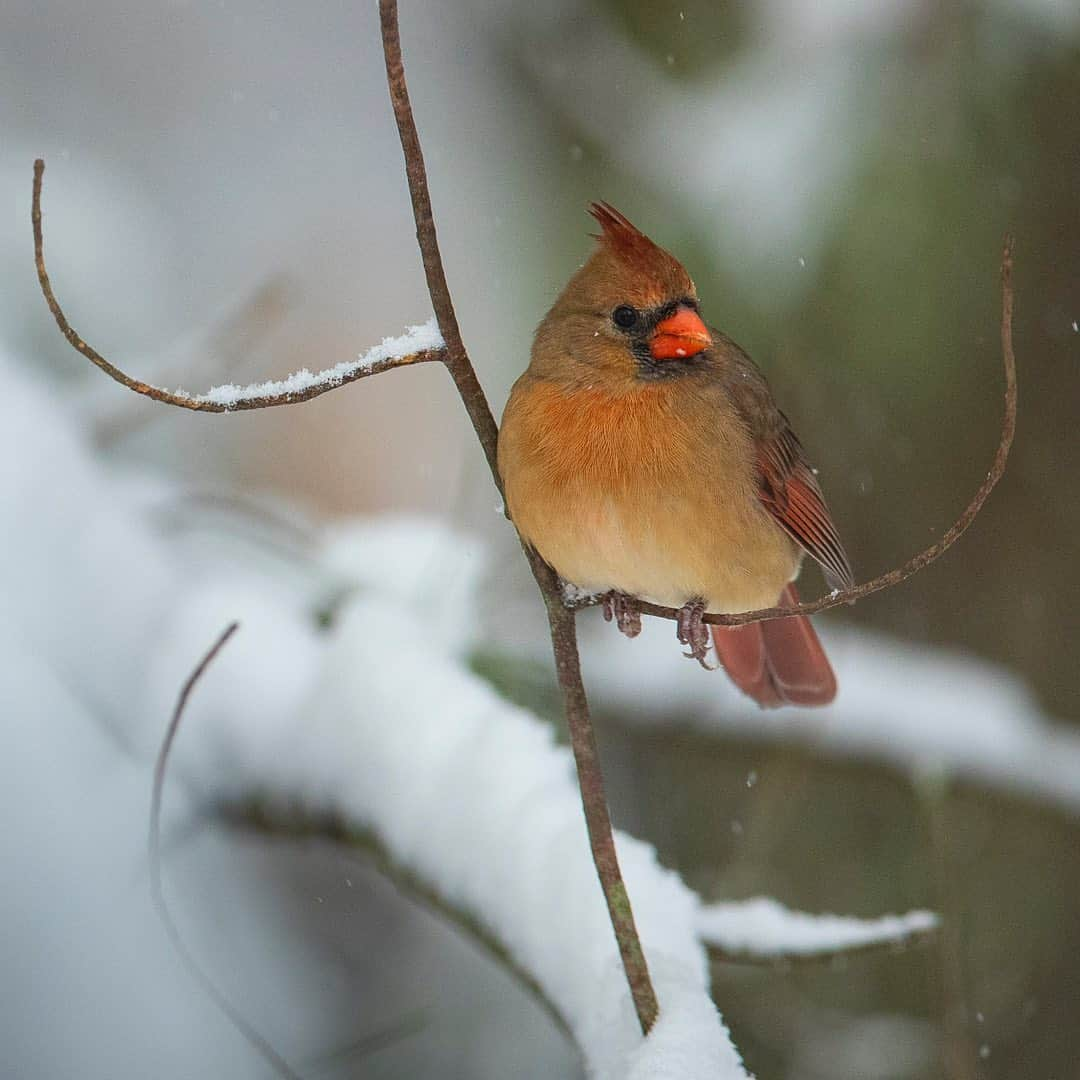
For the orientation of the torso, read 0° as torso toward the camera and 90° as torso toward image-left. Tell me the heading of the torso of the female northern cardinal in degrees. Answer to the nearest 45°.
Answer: approximately 45°
